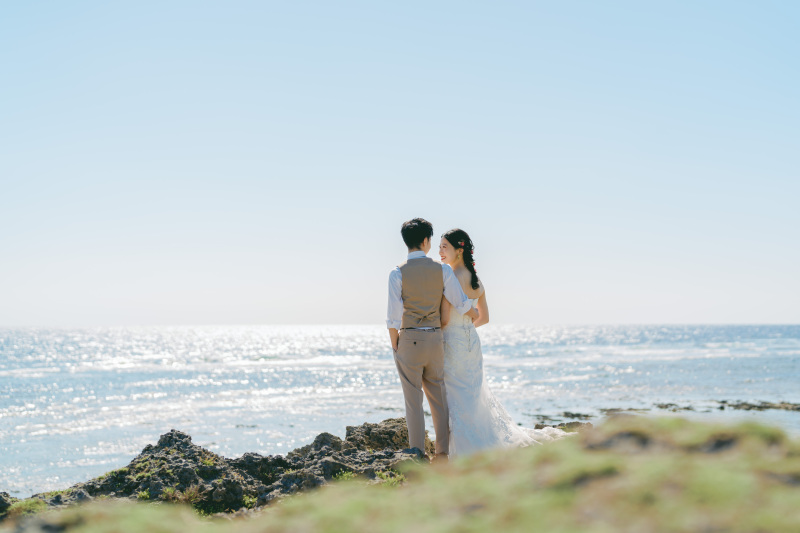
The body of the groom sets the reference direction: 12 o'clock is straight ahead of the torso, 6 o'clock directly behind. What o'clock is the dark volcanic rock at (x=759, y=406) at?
The dark volcanic rock is roughly at 1 o'clock from the groom.

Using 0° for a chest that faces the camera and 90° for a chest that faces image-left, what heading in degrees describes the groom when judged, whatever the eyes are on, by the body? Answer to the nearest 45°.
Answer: approximately 180°

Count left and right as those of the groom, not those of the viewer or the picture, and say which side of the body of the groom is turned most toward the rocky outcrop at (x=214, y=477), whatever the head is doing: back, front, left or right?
left

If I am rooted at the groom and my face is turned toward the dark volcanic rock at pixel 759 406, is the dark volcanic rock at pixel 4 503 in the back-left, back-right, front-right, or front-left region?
back-left

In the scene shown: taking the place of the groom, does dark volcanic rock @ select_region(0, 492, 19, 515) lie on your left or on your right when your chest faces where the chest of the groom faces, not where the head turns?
on your left

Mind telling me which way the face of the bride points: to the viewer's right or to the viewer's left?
to the viewer's left

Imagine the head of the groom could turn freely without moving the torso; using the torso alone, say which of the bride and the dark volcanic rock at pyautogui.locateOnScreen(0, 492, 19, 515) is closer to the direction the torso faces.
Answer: the bride

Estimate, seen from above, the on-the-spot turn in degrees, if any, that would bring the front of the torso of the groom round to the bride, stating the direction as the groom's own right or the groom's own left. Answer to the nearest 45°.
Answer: approximately 45° to the groom's own right
